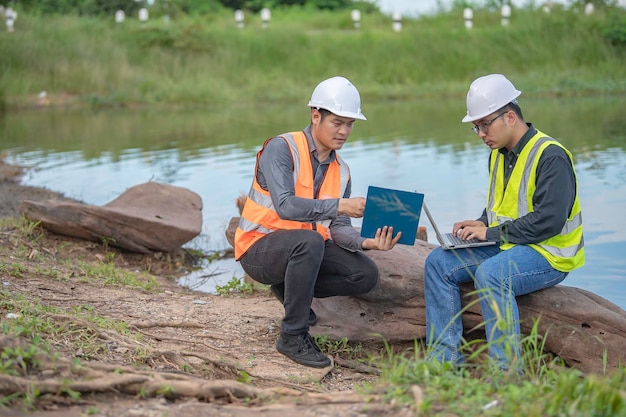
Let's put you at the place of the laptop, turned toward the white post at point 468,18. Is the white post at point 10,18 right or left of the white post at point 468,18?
left

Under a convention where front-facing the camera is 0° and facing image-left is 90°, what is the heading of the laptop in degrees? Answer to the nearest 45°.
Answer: approximately 270°

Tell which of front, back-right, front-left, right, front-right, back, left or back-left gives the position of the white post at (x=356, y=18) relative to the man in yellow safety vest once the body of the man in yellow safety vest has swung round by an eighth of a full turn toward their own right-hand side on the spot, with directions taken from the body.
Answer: right

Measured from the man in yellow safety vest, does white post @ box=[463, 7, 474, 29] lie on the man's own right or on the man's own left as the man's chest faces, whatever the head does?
on the man's own right

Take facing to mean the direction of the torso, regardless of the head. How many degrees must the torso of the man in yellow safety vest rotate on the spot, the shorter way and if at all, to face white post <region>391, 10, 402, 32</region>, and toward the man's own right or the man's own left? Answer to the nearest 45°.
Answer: approximately 135° to the man's own right

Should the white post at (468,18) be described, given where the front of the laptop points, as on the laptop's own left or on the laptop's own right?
on the laptop's own left

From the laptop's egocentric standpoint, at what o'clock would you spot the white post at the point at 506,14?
The white post is roughly at 9 o'clock from the laptop.

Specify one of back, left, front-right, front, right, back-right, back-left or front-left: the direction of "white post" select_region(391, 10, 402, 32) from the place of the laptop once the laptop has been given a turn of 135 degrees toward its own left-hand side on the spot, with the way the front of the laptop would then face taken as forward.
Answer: front-right
